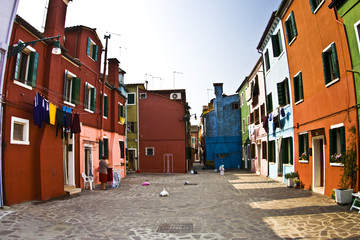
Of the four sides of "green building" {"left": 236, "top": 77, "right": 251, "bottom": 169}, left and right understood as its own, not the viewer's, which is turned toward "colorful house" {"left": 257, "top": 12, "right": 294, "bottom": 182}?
left

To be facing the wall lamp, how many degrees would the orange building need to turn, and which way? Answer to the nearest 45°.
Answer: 0° — it already faces it

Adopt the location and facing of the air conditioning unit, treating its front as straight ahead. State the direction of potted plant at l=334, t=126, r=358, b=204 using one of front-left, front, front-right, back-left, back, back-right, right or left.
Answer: front

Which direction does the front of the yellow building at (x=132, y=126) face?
toward the camera

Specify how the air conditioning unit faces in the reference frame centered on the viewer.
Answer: facing the viewer

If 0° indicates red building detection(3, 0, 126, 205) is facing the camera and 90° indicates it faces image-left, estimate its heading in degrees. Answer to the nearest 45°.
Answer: approximately 315°

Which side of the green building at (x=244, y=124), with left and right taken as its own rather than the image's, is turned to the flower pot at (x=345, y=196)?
left

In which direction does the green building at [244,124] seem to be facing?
to the viewer's left

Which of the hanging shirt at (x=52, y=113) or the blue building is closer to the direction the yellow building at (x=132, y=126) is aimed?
the hanging shirt

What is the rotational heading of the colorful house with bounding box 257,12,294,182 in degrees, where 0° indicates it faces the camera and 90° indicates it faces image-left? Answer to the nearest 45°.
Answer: approximately 45°

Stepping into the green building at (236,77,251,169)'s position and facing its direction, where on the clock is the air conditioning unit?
The air conditioning unit is roughly at 12 o'clock from the green building.
